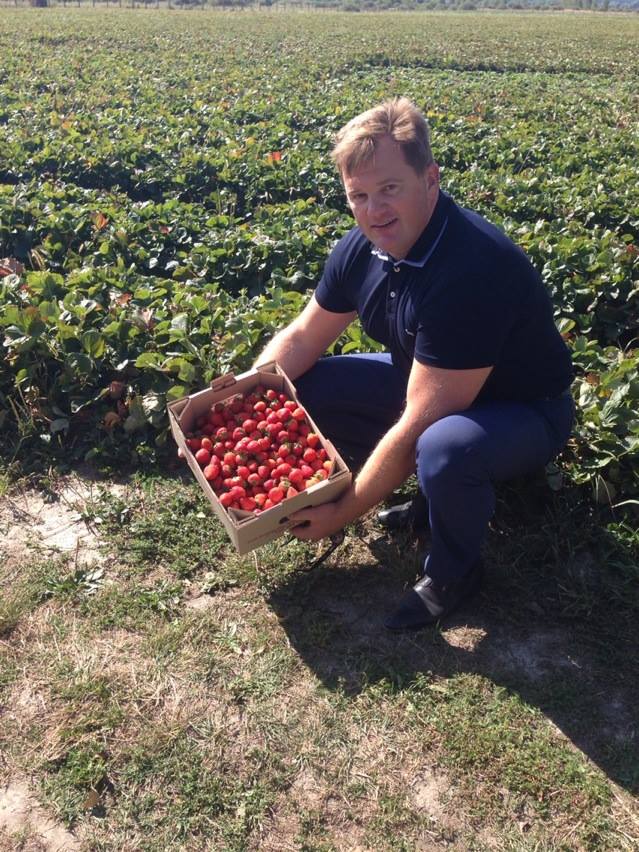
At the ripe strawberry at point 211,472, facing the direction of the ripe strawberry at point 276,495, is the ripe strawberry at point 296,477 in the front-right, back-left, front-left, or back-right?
front-left

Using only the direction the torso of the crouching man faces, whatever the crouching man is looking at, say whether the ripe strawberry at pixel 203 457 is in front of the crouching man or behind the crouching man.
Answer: in front

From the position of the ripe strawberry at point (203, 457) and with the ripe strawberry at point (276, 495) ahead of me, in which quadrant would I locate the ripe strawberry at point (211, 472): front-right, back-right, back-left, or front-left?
front-right

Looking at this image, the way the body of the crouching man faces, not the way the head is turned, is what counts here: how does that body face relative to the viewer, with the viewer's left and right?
facing the viewer and to the left of the viewer

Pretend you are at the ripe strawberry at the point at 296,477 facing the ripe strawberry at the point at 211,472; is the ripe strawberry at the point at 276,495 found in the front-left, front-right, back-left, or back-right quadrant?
front-left

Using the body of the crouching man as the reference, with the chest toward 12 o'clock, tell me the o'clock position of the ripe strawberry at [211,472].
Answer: The ripe strawberry is roughly at 1 o'clock from the crouching man.
